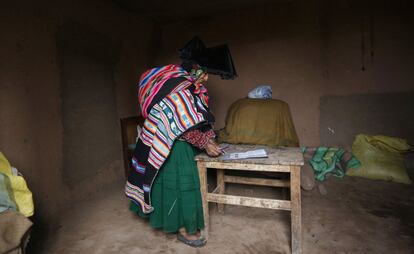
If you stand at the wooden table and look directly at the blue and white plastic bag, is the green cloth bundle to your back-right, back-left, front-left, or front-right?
front-right

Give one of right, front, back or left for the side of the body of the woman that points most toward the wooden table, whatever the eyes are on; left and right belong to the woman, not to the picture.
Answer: front

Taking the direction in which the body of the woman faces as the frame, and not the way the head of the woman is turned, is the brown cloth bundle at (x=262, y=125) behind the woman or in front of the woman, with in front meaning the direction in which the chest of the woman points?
in front

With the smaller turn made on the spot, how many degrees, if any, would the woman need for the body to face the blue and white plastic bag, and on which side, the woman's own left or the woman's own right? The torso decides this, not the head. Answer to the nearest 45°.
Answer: approximately 45° to the woman's own left

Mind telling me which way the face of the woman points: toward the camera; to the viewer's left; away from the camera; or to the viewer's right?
to the viewer's right

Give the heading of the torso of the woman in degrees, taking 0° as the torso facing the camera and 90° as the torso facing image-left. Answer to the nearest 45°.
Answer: approximately 270°

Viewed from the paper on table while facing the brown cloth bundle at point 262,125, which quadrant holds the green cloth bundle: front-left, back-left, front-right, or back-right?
front-right

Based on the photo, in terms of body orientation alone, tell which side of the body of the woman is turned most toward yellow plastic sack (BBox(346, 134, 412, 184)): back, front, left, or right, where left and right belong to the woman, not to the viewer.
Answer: front
